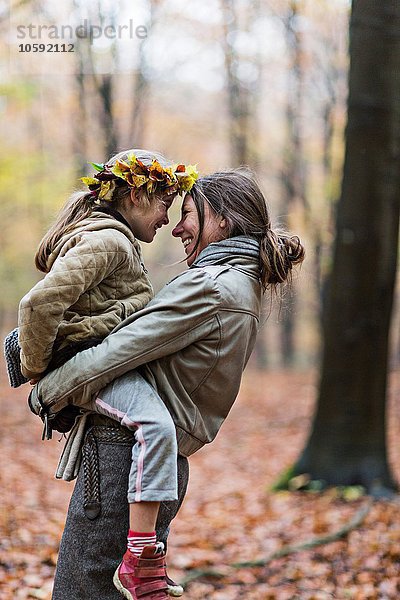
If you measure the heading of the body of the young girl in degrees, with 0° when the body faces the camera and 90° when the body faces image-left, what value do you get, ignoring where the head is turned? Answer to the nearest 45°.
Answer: approximately 270°

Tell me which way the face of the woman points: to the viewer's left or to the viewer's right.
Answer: to the viewer's left

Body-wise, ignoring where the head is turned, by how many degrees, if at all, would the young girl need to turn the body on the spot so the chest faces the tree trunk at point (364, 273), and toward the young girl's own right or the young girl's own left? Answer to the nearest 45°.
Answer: approximately 45° to the young girl's own left

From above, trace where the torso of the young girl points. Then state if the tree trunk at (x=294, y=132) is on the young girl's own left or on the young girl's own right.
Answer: on the young girl's own left

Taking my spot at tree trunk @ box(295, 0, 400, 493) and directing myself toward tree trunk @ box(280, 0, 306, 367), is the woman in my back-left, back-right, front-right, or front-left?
back-left

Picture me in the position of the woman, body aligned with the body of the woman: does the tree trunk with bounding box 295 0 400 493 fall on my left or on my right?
on my right

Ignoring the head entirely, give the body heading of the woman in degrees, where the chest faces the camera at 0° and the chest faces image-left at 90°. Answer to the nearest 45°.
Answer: approximately 90°
